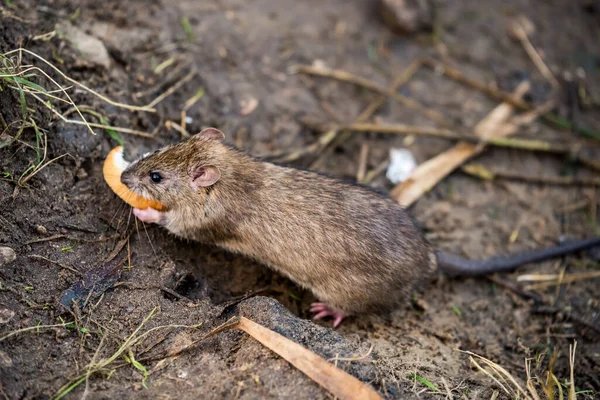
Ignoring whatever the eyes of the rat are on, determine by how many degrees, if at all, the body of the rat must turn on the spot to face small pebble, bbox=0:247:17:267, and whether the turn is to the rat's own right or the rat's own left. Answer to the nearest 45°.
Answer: approximately 45° to the rat's own left

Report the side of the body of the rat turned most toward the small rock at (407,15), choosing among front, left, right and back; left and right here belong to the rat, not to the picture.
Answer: right

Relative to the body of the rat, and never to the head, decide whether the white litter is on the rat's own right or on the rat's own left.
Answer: on the rat's own right

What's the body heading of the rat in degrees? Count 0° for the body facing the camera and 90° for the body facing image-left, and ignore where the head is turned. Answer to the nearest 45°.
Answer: approximately 90°

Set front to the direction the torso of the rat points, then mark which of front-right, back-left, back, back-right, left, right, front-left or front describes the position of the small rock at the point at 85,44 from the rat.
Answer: front-right

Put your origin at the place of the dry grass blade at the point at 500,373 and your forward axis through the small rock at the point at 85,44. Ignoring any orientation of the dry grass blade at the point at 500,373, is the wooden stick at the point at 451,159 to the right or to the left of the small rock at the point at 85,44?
right

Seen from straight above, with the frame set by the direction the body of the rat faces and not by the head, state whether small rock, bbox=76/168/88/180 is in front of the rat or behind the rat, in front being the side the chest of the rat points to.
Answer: in front

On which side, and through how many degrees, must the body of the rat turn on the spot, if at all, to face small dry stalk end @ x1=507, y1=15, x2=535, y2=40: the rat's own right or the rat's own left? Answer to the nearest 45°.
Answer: approximately 135° to the rat's own right

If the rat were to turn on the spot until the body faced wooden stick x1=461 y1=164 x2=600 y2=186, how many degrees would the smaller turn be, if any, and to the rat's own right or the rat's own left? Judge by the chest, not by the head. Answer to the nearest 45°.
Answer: approximately 135° to the rat's own right

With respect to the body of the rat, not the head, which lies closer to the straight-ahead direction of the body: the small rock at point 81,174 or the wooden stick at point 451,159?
the small rock

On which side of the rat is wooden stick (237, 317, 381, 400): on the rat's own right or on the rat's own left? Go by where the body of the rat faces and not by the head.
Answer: on the rat's own left

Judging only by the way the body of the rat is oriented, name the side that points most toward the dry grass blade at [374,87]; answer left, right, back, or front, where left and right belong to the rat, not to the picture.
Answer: right
